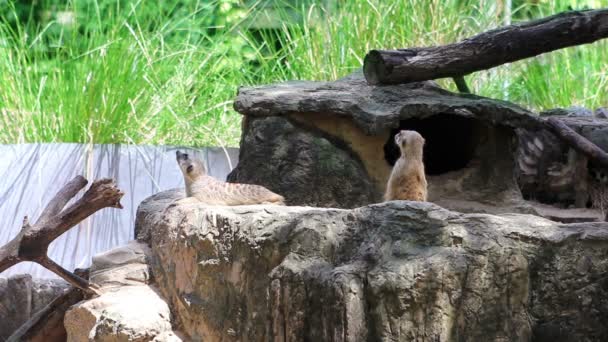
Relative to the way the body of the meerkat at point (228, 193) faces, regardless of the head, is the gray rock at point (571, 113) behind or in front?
behind

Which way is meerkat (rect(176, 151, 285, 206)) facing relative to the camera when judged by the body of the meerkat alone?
to the viewer's left

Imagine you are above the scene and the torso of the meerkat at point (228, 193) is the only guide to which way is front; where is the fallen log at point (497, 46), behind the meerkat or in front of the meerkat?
behind

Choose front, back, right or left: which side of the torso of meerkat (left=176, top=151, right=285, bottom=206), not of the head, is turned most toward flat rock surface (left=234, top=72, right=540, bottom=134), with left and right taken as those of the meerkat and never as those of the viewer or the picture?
back

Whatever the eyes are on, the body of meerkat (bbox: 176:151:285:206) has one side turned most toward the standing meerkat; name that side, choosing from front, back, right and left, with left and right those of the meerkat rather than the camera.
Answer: back

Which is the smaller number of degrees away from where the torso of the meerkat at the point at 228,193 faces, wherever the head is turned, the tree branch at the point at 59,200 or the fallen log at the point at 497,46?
the tree branch

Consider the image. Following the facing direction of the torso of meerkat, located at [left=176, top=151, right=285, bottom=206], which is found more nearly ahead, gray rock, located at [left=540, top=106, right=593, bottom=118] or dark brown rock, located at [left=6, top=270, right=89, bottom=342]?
the dark brown rock

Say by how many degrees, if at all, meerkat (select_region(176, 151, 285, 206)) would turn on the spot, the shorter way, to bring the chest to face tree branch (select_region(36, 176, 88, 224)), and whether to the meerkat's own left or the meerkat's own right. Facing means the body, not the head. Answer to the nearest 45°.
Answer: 0° — it already faces it

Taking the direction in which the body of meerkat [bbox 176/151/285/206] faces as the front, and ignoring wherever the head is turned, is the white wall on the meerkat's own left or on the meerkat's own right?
on the meerkat's own right
